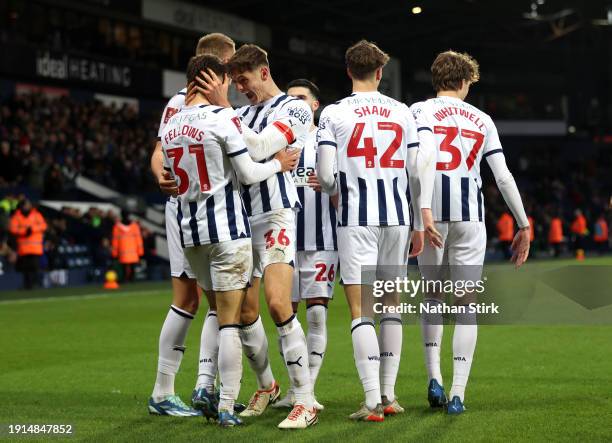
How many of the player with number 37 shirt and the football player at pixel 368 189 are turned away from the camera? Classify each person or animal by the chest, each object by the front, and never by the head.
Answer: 2

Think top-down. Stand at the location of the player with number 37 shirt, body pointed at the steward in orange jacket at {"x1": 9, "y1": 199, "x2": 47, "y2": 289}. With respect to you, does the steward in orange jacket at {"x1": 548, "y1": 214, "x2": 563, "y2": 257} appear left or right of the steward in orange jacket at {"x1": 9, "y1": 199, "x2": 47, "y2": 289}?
right

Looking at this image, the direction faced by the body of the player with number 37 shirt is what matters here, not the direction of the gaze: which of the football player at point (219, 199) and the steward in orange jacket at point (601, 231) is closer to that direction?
the steward in orange jacket

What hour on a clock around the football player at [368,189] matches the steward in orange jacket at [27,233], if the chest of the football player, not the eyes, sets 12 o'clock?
The steward in orange jacket is roughly at 11 o'clock from the football player.

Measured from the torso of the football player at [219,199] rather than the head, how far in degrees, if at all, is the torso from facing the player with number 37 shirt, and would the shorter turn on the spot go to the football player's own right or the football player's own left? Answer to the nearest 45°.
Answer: approximately 45° to the football player's own right

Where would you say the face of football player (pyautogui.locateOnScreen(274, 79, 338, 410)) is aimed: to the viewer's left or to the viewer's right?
to the viewer's left

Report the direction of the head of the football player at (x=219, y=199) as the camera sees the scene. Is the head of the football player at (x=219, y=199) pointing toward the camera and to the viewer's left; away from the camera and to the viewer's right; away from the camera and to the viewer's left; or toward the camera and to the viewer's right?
away from the camera and to the viewer's right

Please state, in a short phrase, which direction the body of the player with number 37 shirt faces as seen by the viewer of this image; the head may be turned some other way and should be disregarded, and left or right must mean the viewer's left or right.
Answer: facing away from the viewer

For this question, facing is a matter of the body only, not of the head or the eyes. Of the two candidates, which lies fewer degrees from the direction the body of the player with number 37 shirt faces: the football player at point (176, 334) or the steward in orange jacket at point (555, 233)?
the steward in orange jacket

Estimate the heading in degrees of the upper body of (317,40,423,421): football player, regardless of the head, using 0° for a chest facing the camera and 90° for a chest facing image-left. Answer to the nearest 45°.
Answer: approximately 180°
